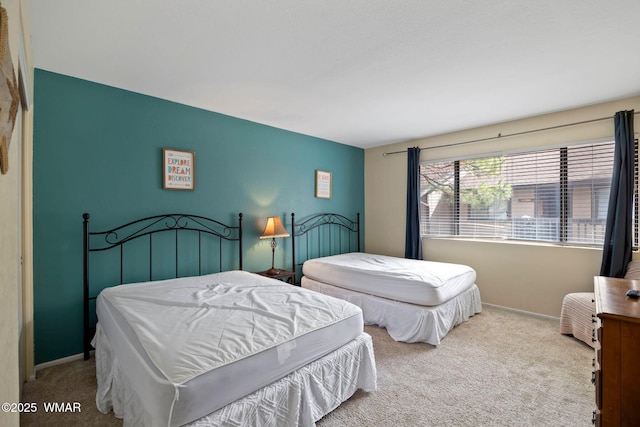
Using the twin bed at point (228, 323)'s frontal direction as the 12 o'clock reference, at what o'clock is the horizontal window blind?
The horizontal window blind is roughly at 10 o'clock from the twin bed.

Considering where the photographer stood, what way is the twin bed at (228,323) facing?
facing the viewer and to the right of the viewer

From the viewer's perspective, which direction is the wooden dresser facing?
to the viewer's left

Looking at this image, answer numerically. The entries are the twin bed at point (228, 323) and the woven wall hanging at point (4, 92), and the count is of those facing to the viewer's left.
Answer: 0

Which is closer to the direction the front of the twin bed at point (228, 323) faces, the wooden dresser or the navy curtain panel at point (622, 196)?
the wooden dresser

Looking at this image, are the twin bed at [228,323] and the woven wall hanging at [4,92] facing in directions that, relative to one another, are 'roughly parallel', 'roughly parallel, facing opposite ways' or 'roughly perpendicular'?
roughly perpendicular

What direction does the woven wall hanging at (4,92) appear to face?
to the viewer's right

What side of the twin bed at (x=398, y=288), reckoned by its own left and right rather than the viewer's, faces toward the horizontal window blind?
left

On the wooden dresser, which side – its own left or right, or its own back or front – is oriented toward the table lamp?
front

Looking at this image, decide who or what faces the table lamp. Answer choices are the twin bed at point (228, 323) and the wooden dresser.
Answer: the wooden dresser

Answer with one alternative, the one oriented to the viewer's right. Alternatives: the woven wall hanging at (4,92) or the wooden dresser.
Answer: the woven wall hanging

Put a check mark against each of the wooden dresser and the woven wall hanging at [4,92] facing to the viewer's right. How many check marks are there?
1
